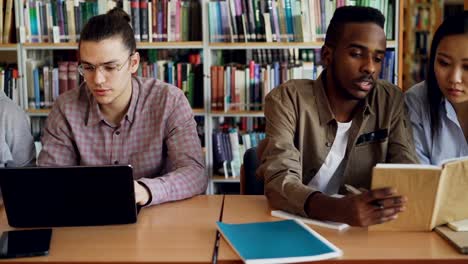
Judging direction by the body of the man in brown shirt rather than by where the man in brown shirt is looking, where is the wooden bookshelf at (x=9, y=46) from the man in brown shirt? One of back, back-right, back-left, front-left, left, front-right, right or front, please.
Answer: back

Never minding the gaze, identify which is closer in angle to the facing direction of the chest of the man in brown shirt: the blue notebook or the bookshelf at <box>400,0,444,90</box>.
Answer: the blue notebook

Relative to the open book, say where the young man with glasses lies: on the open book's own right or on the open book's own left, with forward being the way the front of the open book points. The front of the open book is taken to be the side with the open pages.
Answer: on the open book's own left

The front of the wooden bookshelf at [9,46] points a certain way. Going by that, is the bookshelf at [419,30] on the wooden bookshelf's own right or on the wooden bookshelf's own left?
on the wooden bookshelf's own left

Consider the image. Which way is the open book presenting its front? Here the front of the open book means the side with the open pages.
away from the camera

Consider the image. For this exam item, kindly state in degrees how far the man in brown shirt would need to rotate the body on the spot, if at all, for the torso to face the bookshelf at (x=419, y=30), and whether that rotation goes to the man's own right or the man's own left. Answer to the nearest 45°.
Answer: approximately 135° to the man's own left

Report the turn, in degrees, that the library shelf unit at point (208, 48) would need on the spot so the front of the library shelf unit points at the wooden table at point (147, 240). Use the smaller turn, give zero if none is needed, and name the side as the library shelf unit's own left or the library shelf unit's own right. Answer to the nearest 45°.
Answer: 0° — it already faces it

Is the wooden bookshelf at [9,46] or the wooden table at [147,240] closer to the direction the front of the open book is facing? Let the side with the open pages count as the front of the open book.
the wooden bookshelf

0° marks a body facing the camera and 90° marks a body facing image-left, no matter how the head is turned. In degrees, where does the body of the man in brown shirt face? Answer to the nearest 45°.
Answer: approximately 315°

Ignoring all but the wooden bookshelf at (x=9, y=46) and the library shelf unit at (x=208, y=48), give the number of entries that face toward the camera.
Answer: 2
